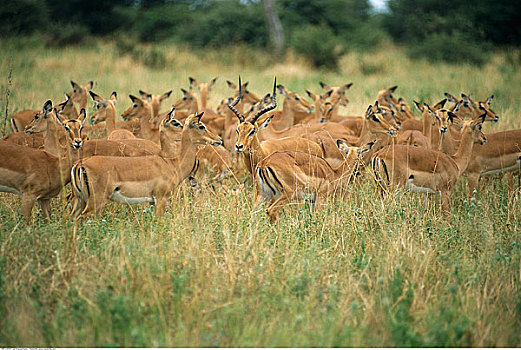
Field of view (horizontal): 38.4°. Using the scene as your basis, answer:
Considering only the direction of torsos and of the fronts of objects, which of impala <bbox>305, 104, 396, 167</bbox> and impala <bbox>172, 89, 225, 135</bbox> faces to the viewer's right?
impala <bbox>305, 104, 396, 167</bbox>

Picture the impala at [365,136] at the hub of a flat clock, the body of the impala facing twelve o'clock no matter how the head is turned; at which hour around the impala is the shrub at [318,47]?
The shrub is roughly at 9 o'clock from the impala.

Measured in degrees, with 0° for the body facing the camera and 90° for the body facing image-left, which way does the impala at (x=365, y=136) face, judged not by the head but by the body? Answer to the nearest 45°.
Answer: approximately 270°

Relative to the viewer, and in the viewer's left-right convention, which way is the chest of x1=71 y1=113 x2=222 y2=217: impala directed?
facing to the right of the viewer

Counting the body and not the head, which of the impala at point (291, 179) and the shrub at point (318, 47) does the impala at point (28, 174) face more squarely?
the impala

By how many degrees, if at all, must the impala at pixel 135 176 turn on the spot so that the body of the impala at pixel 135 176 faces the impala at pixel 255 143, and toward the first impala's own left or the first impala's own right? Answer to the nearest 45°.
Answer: approximately 45° to the first impala's own left

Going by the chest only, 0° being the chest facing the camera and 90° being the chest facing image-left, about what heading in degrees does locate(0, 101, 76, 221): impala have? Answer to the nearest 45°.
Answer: approximately 270°

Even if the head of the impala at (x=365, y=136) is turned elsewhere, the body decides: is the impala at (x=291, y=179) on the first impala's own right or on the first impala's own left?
on the first impala's own right
